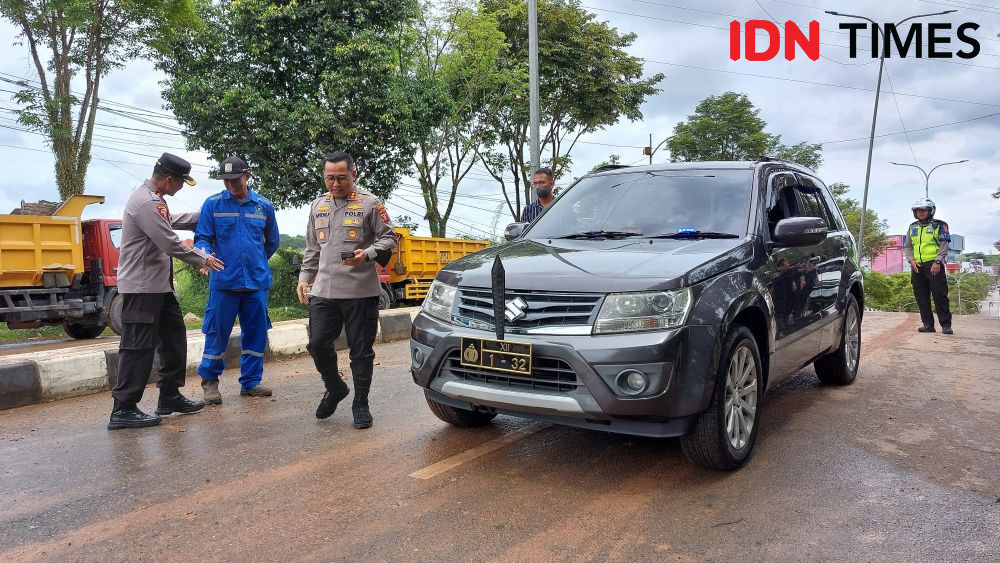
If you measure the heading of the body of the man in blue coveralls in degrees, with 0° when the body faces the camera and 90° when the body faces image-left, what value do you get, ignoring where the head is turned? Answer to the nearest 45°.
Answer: approximately 0°

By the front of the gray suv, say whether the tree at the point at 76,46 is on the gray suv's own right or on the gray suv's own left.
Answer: on the gray suv's own right

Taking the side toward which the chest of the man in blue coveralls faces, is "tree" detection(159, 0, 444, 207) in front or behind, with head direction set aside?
behind

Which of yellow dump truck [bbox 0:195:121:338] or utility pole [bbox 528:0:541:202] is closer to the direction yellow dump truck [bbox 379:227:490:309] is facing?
the yellow dump truck

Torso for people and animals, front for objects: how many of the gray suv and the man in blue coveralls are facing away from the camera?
0

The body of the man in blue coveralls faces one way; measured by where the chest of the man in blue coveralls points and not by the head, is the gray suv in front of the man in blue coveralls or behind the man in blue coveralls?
in front

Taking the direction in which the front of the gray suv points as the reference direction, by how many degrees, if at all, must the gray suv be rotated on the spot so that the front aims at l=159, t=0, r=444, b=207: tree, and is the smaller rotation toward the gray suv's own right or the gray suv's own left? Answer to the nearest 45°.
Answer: approximately 90° to the gray suv's own right

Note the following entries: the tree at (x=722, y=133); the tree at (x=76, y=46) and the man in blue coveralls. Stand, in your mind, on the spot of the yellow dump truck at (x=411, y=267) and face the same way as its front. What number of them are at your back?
1

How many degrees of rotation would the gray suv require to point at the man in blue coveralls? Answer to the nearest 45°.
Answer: approximately 90° to its right

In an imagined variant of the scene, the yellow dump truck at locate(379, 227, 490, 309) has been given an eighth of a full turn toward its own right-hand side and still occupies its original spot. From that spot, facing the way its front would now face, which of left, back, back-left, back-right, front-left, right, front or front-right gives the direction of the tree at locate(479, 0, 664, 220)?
back-right

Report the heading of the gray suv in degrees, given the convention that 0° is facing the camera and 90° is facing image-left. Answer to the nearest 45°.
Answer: approximately 45°
